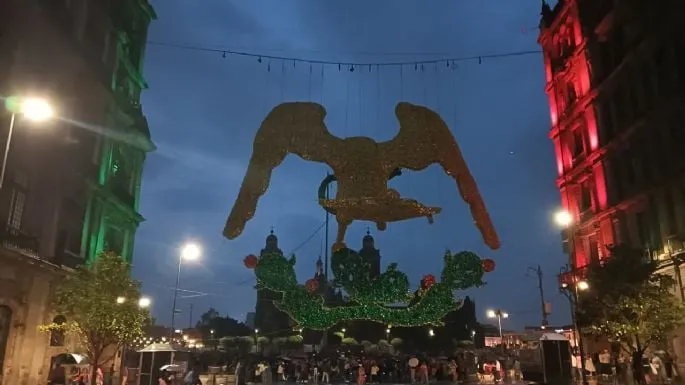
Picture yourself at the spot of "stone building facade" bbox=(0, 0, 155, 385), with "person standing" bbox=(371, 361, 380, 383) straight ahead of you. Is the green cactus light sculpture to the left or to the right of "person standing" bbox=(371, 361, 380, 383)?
right

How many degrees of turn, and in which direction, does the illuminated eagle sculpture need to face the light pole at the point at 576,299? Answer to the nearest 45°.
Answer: approximately 135° to its left

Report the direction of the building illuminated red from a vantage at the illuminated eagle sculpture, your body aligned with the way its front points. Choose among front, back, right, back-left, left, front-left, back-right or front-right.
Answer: back-left

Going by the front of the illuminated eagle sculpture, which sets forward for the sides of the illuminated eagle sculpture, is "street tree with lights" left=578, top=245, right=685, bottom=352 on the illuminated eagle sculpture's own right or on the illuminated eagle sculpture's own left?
on the illuminated eagle sculpture's own left
